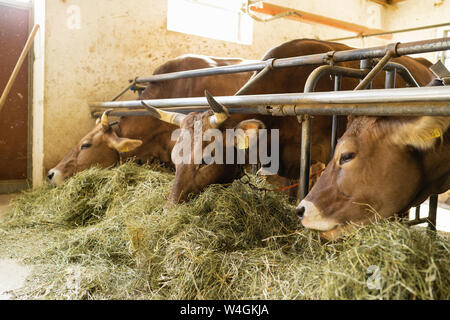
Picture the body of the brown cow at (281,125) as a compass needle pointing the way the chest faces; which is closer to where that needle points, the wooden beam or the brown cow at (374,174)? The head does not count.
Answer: the brown cow

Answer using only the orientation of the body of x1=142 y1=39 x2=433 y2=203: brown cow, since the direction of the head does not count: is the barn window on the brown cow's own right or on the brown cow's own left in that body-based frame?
on the brown cow's own right

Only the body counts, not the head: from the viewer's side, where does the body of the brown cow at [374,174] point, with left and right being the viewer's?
facing to the left of the viewer

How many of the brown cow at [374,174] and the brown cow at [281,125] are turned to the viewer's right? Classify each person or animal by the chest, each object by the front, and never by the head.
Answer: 0

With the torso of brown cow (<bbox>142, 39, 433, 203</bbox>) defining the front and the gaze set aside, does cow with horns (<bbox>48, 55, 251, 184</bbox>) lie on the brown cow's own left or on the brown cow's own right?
on the brown cow's own right

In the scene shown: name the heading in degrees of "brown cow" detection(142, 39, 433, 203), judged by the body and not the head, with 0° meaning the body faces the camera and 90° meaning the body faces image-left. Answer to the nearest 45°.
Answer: approximately 45°

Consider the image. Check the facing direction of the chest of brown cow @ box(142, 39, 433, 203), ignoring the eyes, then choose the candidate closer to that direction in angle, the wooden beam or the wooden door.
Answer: the wooden door

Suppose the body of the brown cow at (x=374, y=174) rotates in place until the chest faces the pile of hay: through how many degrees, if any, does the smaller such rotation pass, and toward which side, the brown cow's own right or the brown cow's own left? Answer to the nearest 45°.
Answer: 0° — it already faces it

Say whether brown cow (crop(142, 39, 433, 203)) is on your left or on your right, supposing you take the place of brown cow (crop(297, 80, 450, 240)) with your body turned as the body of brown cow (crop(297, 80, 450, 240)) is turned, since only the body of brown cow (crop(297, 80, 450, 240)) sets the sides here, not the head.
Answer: on your right
